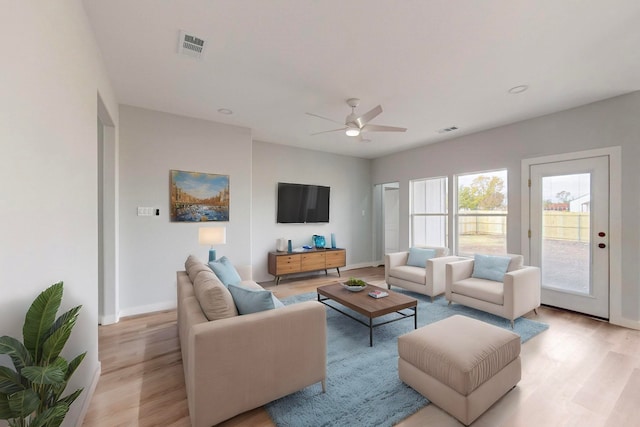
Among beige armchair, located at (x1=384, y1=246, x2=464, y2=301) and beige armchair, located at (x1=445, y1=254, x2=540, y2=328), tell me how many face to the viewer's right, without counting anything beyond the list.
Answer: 0

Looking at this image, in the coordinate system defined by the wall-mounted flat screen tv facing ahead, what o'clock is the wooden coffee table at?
The wooden coffee table is roughly at 1 o'clock from the wall-mounted flat screen tv.

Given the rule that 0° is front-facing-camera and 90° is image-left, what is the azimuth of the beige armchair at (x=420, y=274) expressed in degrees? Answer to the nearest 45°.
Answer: approximately 45°

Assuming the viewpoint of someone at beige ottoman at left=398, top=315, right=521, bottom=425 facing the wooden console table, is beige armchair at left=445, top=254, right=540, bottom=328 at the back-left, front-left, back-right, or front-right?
front-right

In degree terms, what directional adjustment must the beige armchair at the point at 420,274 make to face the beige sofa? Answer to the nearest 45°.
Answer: approximately 45° to its left

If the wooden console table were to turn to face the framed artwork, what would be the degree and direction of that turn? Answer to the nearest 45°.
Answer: approximately 90° to its right

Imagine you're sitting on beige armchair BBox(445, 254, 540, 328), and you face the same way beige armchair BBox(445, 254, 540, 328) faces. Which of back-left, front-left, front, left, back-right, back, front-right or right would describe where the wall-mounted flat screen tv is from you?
front-right

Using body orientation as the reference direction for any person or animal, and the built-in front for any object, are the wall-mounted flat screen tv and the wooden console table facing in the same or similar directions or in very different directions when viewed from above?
same or similar directions

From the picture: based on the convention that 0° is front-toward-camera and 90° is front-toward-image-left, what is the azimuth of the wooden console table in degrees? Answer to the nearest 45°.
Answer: approximately 315°

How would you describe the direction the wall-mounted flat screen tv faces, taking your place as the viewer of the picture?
facing the viewer and to the right of the viewer

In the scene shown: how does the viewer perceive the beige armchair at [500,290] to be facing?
facing the viewer and to the left of the viewer

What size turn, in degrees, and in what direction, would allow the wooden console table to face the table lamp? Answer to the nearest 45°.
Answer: approximately 90° to its right

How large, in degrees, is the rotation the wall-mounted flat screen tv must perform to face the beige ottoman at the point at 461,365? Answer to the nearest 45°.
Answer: approximately 45° to its right

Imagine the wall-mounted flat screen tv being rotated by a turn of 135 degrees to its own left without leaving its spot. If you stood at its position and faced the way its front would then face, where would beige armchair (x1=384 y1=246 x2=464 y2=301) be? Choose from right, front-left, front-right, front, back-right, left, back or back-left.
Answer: back-right

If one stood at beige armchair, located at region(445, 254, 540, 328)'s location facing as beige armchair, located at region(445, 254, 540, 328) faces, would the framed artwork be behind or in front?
in front

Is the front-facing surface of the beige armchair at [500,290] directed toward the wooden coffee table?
yes

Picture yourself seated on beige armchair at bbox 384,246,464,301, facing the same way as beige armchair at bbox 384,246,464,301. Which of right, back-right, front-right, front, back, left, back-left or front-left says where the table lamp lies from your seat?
front

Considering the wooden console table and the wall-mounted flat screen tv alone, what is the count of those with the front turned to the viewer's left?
0
